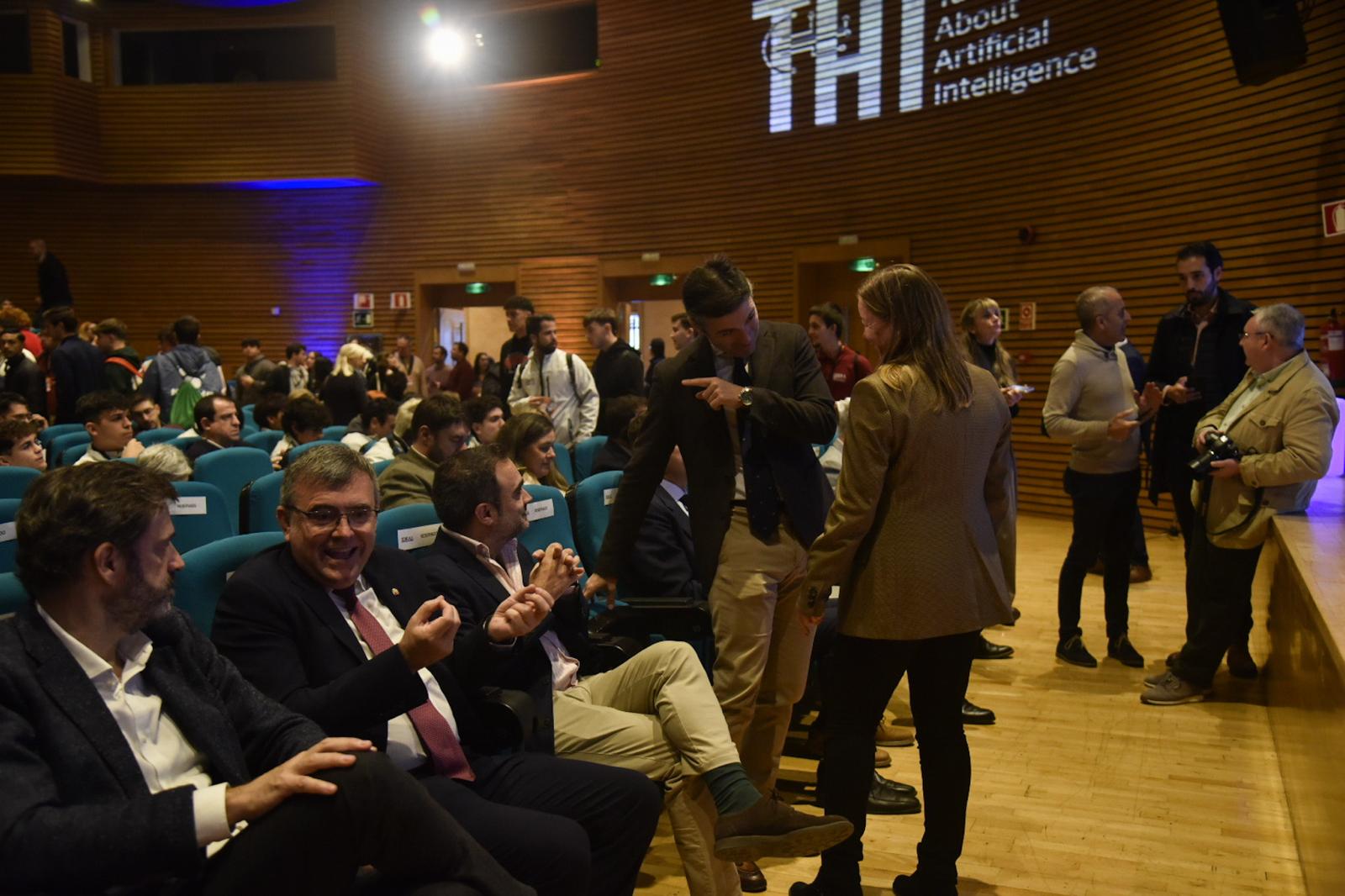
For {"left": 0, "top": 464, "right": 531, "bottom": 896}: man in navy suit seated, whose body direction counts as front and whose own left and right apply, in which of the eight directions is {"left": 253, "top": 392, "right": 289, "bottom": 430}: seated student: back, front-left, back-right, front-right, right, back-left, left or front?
back-left

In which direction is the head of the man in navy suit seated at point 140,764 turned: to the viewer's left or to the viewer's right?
to the viewer's right

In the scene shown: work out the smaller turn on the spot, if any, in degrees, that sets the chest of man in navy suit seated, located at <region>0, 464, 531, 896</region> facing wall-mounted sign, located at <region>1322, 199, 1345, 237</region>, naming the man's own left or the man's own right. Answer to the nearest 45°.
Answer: approximately 90° to the man's own left

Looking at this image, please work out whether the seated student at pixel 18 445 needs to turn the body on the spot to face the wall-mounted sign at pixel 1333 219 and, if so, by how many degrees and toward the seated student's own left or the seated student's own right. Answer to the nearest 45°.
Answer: approximately 45° to the seated student's own left

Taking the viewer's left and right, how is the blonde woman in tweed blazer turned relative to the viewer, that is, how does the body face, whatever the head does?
facing away from the viewer and to the left of the viewer

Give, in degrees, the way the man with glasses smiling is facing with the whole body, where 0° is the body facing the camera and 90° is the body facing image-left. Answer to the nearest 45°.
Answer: approximately 315°

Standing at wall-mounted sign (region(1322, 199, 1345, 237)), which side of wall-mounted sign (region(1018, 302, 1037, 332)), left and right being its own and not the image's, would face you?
left

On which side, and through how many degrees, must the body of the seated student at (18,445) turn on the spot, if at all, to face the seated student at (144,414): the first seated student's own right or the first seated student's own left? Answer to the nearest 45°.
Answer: approximately 135° to the first seated student's own left

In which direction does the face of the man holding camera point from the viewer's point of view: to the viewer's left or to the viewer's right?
to the viewer's left
